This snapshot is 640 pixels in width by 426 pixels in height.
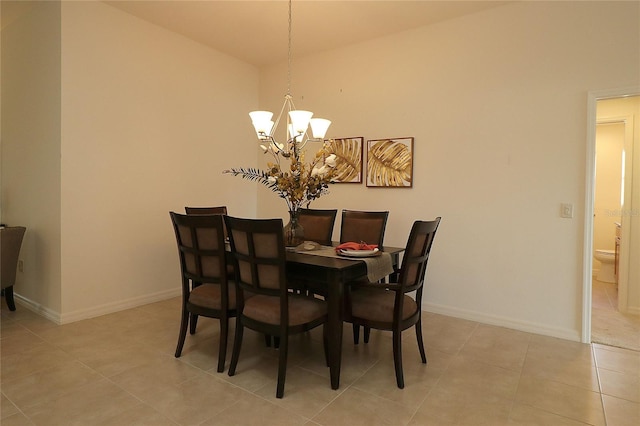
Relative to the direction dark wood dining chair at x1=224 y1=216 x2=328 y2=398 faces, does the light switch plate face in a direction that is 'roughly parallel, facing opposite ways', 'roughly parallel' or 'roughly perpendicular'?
roughly parallel, facing opposite ways

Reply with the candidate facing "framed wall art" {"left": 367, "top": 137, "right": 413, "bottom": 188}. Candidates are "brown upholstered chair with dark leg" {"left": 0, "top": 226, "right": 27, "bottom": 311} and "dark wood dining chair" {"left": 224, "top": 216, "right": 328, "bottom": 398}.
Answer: "dark wood dining chair" {"left": 224, "top": 216, "right": 328, "bottom": 398}

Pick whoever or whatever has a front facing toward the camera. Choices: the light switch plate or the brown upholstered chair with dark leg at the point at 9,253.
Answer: the light switch plate

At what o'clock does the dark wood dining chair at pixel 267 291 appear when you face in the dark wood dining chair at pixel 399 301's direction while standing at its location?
the dark wood dining chair at pixel 267 291 is roughly at 10 o'clock from the dark wood dining chair at pixel 399 301.

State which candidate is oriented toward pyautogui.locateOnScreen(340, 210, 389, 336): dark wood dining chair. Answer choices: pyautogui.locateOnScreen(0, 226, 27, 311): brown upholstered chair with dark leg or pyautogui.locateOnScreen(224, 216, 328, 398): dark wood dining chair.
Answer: pyautogui.locateOnScreen(224, 216, 328, 398): dark wood dining chair

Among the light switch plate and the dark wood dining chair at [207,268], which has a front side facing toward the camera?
the light switch plate

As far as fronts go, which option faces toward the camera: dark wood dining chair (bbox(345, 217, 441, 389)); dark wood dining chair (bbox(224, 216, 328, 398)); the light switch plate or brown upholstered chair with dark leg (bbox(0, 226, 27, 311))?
the light switch plate

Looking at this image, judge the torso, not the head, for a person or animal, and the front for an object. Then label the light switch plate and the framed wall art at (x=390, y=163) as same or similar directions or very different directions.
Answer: same or similar directions

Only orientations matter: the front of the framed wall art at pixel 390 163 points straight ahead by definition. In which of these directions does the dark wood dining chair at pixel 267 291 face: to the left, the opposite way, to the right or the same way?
the opposite way

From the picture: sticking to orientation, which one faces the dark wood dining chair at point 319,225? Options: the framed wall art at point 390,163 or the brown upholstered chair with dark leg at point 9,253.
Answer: the framed wall art

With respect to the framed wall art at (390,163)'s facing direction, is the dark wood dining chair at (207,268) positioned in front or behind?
in front

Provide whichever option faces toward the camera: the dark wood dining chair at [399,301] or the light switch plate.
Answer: the light switch plate

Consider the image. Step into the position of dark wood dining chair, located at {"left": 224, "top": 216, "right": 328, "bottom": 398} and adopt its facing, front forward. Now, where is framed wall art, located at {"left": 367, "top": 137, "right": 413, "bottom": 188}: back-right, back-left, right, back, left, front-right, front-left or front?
front

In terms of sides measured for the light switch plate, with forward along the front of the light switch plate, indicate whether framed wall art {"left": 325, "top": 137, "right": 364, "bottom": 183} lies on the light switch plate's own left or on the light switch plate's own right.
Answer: on the light switch plate's own right

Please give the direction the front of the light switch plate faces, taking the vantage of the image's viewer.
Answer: facing the viewer

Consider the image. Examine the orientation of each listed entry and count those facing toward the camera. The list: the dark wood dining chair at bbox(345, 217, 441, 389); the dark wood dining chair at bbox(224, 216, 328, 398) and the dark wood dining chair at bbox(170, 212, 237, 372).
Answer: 0

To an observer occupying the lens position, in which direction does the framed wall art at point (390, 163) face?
facing the viewer and to the left of the viewer
